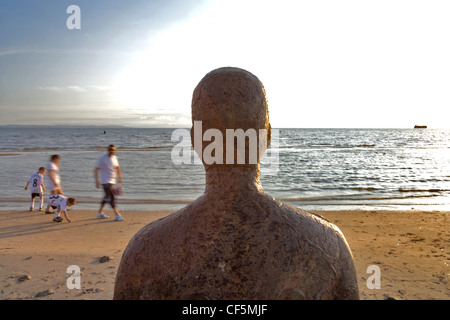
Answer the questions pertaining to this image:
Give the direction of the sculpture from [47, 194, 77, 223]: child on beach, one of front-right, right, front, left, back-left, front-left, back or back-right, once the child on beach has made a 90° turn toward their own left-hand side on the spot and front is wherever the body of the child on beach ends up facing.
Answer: back

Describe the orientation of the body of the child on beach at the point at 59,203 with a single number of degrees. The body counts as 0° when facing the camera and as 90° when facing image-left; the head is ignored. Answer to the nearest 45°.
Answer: approximately 270°
